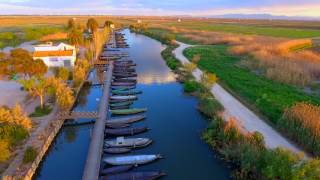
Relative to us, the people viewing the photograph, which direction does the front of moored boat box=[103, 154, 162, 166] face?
facing to the right of the viewer

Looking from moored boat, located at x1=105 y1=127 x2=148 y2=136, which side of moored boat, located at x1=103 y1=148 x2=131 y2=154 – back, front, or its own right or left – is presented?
left

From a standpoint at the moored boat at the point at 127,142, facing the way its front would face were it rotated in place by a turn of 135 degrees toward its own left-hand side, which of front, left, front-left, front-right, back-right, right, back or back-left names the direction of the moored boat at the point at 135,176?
back-left

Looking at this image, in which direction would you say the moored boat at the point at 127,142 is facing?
to the viewer's right

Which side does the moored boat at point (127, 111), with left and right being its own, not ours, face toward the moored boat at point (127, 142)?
right

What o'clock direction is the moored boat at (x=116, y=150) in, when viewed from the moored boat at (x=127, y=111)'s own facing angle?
the moored boat at (x=116, y=150) is roughly at 3 o'clock from the moored boat at (x=127, y=111).

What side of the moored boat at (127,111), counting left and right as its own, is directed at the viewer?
right

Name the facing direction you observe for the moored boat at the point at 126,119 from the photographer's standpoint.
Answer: facing to the right of the viewer

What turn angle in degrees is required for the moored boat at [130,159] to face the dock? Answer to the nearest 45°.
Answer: approximately 135° to its left

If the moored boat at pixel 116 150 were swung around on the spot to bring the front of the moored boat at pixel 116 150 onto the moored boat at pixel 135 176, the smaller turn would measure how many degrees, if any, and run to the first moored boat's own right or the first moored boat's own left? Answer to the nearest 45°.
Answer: approximately 90° to the first moored boat's own right

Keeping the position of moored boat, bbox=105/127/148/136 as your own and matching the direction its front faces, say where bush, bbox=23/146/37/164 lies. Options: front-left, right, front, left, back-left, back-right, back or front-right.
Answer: back-right

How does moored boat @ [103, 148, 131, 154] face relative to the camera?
to the viewer's right

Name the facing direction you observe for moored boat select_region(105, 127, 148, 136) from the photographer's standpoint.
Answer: facing to the right of the viewer
